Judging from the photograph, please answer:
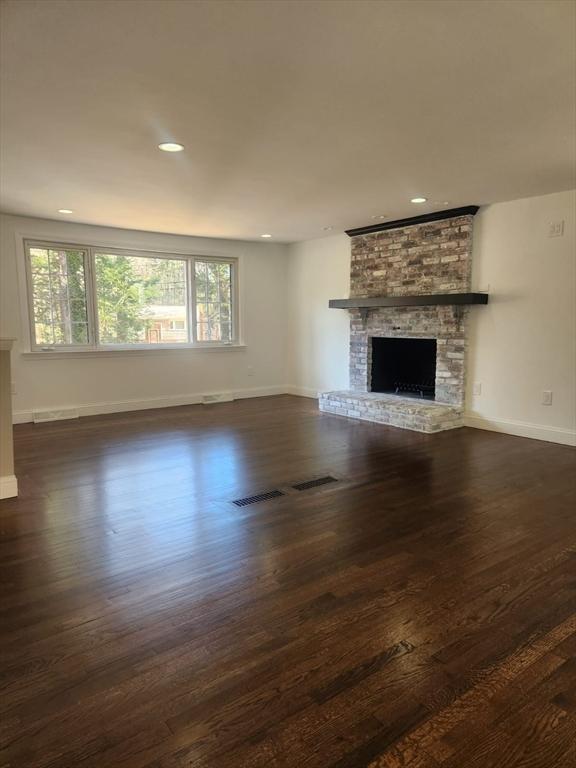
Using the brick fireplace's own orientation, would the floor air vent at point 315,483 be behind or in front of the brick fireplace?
in front

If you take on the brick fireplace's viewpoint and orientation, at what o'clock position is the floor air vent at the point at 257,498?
The floor air vent is roughly at 11 o'clock from the brick fireplace.

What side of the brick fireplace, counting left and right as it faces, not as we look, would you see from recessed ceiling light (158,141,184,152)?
front

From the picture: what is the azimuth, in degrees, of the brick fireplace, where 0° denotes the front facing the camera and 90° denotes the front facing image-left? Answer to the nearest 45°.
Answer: approximately 45°

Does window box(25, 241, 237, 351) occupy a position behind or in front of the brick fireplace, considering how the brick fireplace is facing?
in front
